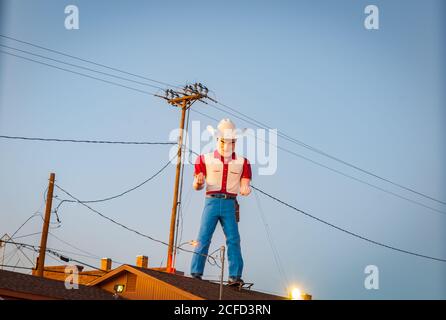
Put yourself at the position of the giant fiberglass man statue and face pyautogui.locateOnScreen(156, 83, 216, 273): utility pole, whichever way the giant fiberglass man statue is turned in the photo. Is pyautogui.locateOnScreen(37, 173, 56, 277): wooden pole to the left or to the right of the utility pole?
left

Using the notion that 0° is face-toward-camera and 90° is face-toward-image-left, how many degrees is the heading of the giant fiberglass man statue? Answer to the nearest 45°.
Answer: approximately 0°

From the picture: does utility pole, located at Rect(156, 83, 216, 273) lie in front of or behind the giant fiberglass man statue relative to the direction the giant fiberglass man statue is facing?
behind

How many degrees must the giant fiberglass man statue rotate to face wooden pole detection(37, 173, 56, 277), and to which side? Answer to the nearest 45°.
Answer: approximately 135° to its right
